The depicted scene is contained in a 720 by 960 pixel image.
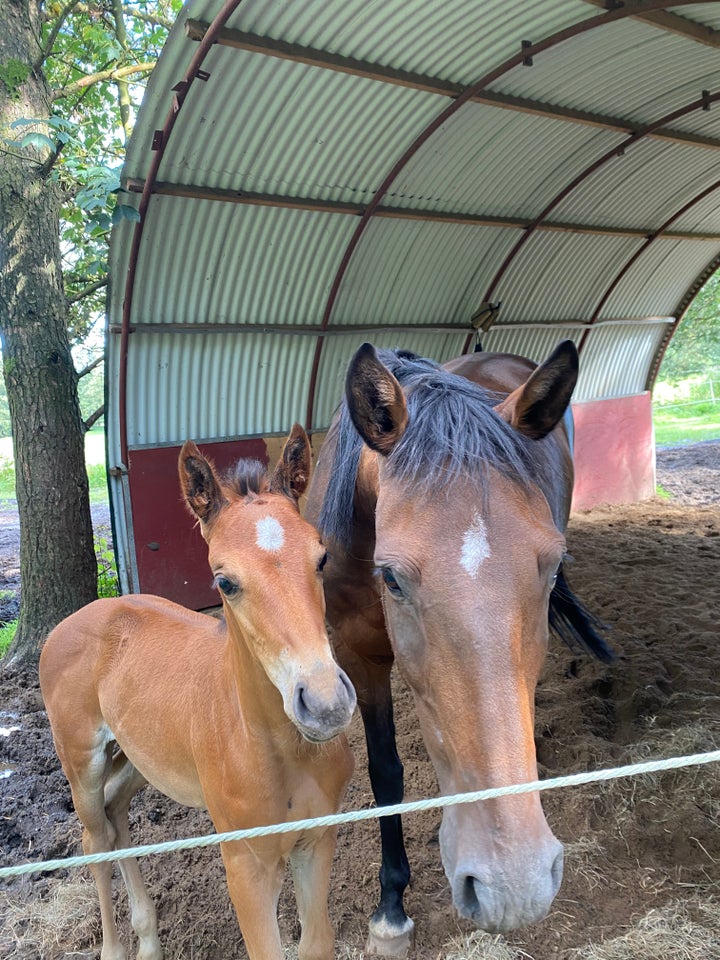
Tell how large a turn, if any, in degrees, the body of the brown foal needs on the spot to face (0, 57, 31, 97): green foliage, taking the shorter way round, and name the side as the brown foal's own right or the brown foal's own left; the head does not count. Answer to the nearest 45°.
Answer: approximately 135° to the brown foal's own left

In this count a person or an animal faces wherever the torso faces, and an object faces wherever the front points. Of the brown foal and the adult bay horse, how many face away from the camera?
0

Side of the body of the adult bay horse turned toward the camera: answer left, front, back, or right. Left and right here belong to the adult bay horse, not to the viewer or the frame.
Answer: front

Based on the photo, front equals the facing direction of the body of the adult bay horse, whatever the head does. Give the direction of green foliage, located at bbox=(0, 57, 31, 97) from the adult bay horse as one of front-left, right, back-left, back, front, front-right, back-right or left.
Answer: back-right

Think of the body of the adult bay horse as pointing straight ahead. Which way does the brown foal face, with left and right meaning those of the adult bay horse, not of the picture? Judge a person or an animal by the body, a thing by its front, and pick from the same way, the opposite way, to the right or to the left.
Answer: to the left

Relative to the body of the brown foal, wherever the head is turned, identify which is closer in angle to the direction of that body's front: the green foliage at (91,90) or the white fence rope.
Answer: the white fence rope

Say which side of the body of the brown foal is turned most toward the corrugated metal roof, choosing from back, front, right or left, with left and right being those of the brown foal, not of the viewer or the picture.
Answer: left

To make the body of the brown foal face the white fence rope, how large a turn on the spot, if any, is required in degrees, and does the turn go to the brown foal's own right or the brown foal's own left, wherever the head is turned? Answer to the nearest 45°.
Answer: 0° — it already faces it

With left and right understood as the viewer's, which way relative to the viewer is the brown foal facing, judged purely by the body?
facing the viewer and to the right of the viewer

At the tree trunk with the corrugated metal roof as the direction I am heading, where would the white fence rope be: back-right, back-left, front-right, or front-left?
front-right

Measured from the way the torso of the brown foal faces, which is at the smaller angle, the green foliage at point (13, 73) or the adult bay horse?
the adult bay horse

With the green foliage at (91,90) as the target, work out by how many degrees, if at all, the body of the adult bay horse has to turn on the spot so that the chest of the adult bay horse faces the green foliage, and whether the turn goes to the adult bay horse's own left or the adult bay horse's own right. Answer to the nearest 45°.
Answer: approximately 135° to the adult bay horse's own right
